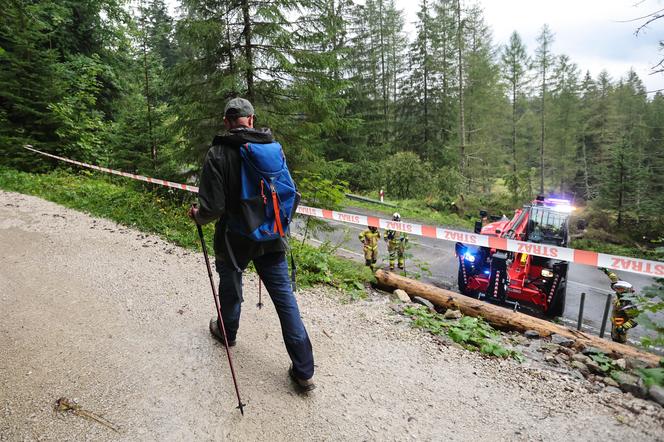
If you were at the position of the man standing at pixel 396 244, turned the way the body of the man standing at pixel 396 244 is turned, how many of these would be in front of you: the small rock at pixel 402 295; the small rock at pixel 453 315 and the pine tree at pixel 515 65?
2

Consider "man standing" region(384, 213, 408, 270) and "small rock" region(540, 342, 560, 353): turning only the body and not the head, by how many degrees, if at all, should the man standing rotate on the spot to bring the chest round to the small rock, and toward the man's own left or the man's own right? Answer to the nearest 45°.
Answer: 0° — they already face it

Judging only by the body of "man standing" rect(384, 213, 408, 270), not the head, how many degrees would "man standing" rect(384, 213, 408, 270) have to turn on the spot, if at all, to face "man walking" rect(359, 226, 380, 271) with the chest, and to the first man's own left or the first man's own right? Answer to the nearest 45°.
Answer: approximately 45° to the first man's own right

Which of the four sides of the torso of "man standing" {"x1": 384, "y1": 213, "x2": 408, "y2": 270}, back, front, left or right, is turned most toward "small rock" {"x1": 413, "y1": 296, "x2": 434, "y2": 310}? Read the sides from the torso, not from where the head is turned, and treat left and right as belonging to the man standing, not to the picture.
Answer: front

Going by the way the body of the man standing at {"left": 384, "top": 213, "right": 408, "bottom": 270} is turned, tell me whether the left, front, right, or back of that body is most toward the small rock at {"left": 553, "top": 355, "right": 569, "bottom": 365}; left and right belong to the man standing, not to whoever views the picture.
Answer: front

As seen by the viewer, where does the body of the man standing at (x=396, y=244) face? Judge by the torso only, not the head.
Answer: toward the camera

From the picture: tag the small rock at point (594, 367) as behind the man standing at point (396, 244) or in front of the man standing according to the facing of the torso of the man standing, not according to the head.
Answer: in front

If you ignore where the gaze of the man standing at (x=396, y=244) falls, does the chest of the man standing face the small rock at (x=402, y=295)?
yes

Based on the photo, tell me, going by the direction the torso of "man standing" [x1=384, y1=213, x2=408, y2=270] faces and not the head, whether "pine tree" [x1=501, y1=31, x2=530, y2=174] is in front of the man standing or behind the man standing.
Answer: behind

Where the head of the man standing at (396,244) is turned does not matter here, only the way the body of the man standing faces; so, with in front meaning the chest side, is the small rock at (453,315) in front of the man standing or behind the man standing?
in front

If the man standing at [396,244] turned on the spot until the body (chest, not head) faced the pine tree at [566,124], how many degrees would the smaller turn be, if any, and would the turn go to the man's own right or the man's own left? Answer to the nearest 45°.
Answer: approximately 135° to the man's own left

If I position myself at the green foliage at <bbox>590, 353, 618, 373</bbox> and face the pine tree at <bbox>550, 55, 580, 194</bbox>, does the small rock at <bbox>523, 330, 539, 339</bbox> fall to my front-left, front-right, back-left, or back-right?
front-left
